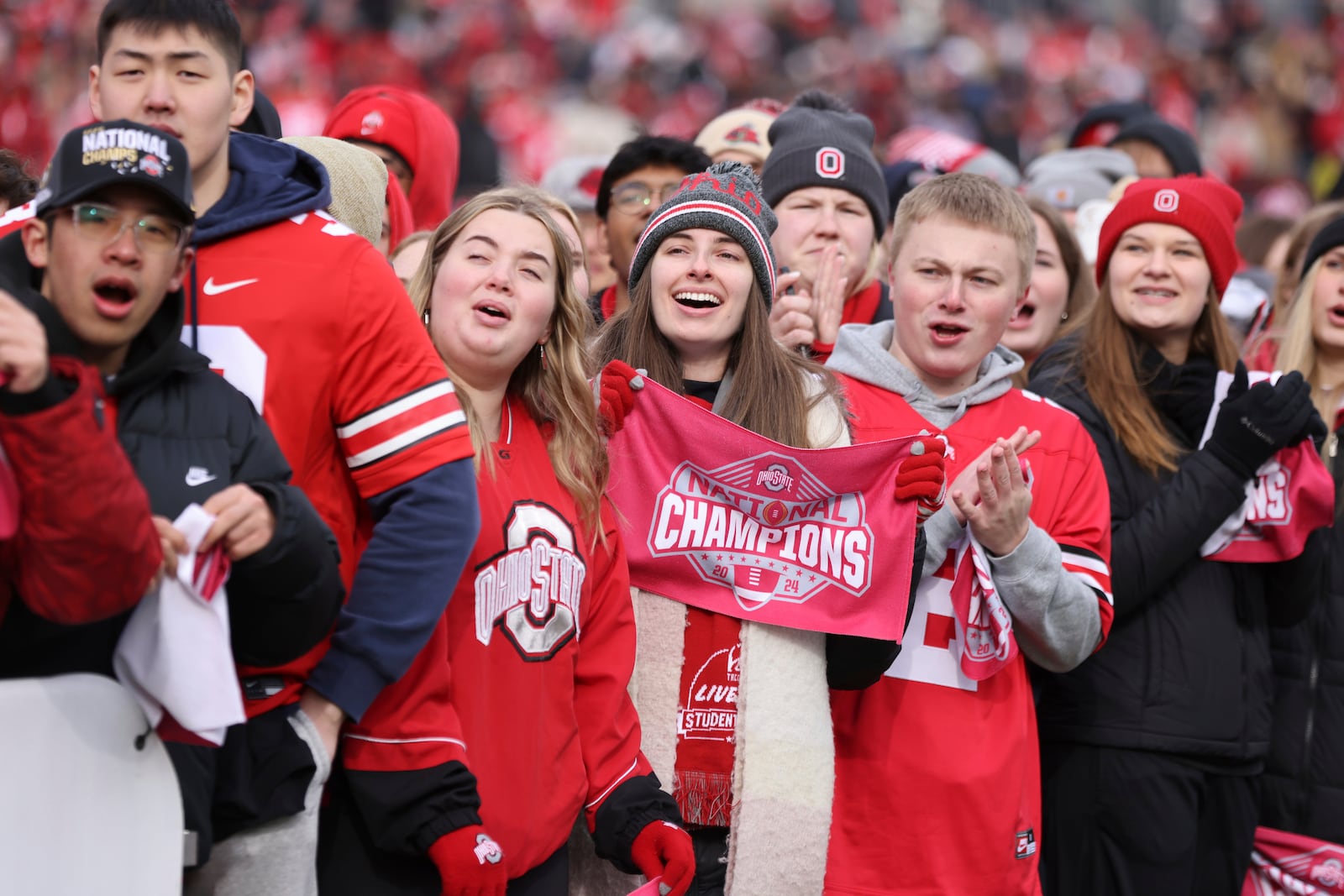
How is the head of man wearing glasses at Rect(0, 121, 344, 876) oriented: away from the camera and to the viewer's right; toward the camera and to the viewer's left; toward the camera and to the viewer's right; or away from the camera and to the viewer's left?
toward the camera and to the viewer's right

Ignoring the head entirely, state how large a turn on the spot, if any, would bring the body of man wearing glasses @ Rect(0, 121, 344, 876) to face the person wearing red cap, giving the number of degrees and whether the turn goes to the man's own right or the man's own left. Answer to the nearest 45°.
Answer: approximately 90° to the man's own left

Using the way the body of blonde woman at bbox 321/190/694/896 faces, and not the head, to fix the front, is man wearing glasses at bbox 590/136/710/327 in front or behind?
behind

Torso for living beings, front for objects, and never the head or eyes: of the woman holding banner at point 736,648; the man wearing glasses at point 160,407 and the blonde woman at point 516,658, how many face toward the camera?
3

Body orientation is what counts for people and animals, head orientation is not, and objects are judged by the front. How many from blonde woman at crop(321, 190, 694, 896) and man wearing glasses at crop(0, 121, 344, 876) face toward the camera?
2

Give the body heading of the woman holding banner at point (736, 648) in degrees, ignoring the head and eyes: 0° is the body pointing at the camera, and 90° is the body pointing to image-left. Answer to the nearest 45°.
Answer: approximately 0°
